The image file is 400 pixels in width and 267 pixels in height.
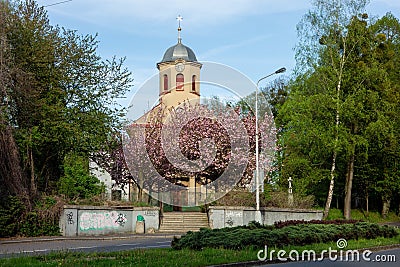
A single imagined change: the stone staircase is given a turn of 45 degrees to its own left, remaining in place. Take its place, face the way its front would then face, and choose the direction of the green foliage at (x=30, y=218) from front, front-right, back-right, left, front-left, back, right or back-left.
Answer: right

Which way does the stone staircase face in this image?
toward the camera

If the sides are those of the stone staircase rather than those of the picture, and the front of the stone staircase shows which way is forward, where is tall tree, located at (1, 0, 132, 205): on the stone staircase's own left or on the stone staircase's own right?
on the stone staircase's own right

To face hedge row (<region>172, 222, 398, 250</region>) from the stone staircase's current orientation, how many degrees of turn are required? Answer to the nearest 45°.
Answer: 0° — it already faces it

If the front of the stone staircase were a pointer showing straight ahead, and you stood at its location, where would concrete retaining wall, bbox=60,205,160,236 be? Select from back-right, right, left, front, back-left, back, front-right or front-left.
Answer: front-right

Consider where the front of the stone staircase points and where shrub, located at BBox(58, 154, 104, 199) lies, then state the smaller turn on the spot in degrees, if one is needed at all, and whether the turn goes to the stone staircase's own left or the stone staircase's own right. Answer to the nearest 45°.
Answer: approximately 90° to the stone staircase's own right

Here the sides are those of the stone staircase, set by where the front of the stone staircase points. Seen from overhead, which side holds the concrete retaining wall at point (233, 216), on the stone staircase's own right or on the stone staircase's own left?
on the stone staircase's own left

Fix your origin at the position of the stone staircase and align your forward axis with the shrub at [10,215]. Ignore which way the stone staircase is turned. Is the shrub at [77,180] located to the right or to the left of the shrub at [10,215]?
right
